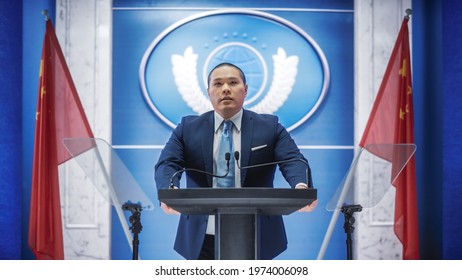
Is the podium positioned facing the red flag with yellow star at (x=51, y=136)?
no

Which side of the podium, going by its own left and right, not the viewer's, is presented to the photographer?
front

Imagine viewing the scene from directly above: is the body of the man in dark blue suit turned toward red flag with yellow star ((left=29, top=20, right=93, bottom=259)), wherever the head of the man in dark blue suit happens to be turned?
no

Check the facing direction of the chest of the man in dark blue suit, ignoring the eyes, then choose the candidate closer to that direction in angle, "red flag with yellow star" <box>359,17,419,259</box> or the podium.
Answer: the podium

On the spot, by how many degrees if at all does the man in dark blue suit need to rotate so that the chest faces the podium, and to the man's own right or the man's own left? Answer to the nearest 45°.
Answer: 0° — they already face it

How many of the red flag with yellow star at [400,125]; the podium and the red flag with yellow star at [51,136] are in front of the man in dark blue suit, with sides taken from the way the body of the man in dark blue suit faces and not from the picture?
1

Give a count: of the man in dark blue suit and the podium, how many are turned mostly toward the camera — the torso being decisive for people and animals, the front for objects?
2

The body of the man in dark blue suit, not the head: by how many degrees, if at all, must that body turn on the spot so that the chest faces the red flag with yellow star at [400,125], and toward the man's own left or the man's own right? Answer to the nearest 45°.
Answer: approximately 135° to the man's own left

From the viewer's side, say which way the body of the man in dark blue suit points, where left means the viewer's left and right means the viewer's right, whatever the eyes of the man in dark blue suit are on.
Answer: facing the viewer

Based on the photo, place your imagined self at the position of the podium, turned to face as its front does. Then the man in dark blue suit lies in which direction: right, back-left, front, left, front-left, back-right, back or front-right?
back

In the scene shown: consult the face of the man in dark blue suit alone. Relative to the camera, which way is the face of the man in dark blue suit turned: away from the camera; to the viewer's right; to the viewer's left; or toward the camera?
toward the camera
